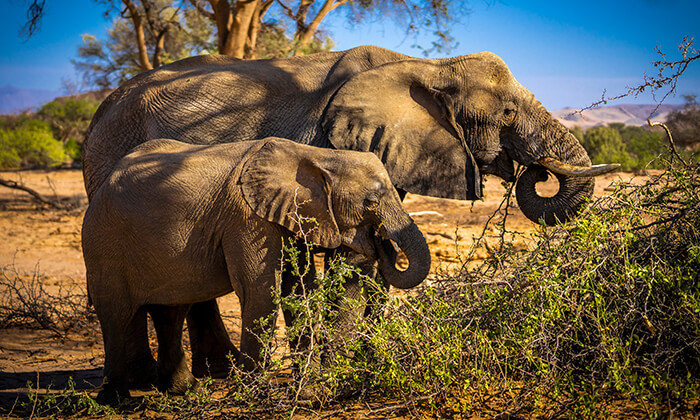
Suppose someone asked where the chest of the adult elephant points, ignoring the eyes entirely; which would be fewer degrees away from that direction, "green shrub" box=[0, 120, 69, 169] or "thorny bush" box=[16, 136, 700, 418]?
the thorny bush

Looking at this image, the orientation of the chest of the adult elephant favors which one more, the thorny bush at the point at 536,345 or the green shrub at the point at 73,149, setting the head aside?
the thorny bush

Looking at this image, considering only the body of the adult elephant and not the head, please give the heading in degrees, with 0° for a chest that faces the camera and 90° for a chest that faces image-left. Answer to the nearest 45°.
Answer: approximately 270°
